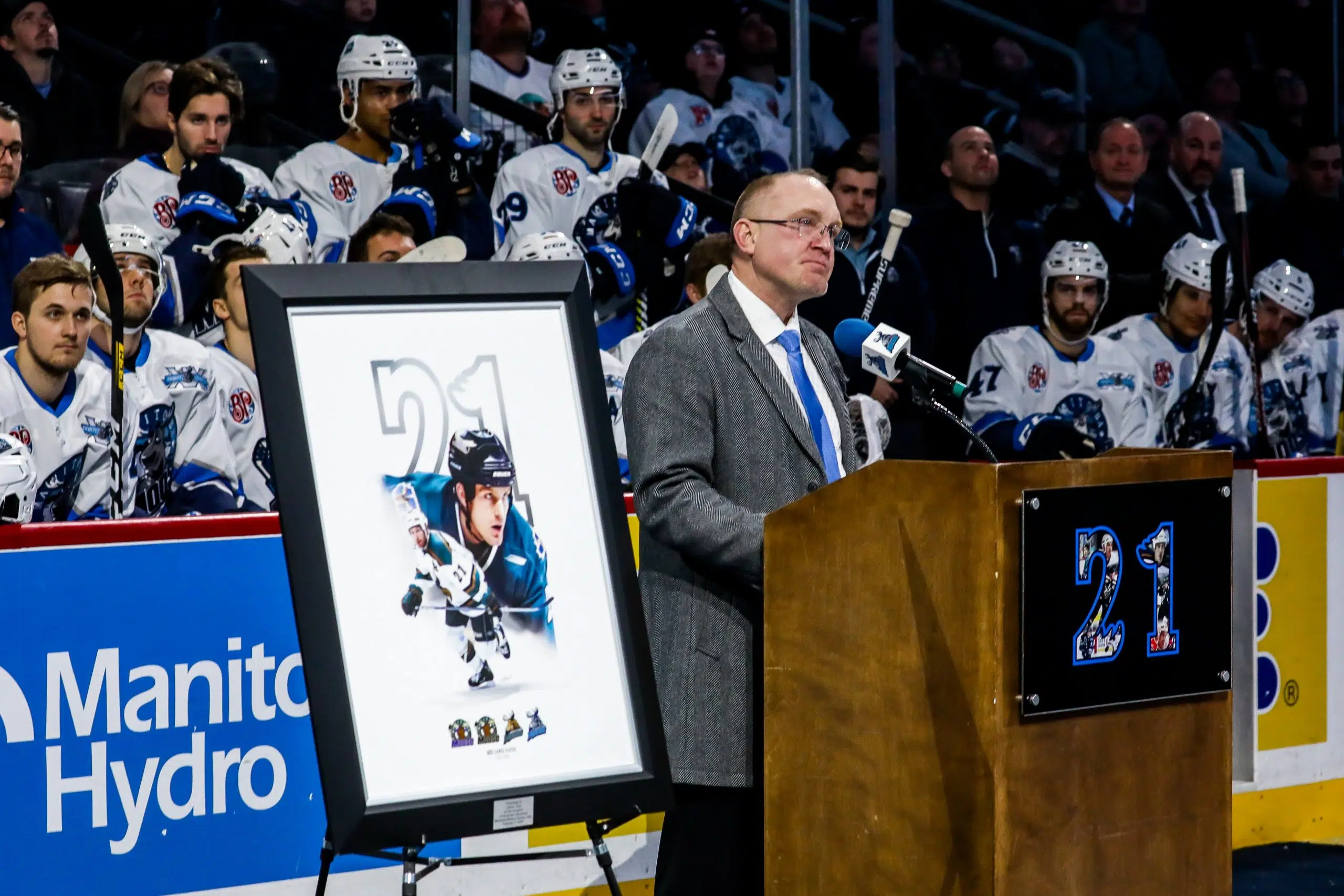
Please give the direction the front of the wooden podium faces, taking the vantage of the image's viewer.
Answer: facing the viewer and to the right of the viewer

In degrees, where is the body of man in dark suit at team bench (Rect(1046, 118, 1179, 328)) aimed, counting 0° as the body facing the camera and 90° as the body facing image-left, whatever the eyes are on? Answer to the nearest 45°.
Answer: approximately 0°

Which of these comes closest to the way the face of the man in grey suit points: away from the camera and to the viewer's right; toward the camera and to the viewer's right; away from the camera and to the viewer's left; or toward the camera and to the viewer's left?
toward the camera and to the viewer's right

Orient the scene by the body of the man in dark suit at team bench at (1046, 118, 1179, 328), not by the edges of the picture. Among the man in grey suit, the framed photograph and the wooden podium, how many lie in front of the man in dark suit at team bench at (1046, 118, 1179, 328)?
3

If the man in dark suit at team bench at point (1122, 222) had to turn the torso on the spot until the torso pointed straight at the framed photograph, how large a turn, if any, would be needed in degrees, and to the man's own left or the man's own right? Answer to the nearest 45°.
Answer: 0° — they already face it
